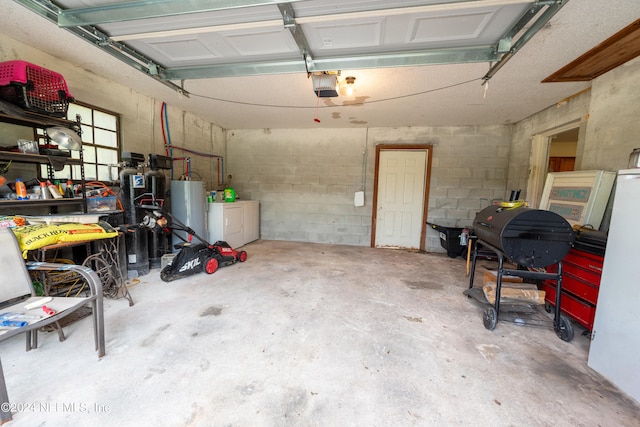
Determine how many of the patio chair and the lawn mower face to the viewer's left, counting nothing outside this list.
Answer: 0

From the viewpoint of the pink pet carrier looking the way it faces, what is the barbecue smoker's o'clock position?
The barbecue smoker is roughly at 12 o'clock from the pink pet carrier.

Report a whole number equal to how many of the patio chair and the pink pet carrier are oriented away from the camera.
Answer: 0

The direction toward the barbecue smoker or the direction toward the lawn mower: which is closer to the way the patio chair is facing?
the barbecue smoker

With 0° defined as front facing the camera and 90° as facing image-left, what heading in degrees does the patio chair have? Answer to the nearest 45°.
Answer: approximately 315°

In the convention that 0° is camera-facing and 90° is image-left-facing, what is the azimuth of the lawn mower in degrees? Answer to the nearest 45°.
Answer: approximately 225°

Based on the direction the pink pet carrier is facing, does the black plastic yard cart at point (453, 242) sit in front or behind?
in front

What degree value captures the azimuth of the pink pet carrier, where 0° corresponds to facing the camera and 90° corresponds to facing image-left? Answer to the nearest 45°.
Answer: approximately 315°
